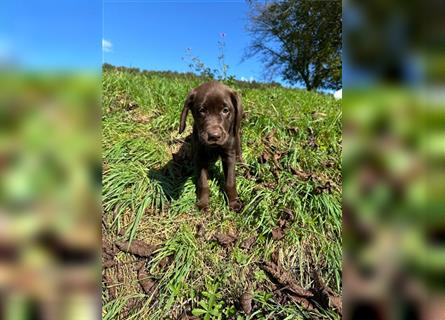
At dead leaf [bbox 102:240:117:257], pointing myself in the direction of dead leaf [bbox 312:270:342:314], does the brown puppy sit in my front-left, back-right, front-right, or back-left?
front-left

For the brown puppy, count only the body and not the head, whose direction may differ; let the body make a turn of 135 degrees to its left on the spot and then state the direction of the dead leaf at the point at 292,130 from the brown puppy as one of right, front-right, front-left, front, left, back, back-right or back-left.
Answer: front

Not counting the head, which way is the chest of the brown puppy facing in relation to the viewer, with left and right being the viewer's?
facing the viewer

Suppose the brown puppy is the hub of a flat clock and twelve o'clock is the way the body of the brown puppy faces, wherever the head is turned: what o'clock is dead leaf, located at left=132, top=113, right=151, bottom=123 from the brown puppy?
The dead leaf is roughly at 5 o'clock from the brown puppy.

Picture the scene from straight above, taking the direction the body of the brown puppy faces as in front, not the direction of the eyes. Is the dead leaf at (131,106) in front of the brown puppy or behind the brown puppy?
behind

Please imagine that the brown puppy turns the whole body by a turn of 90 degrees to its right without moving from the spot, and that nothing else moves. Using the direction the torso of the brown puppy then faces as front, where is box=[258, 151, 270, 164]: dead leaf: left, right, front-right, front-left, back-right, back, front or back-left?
back-right

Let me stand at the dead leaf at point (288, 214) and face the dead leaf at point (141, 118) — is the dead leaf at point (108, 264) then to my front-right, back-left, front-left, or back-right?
front-left

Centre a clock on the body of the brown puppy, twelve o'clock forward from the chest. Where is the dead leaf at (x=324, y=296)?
The dead leaf is roughly at 11 o'clock from the brown puppy.
